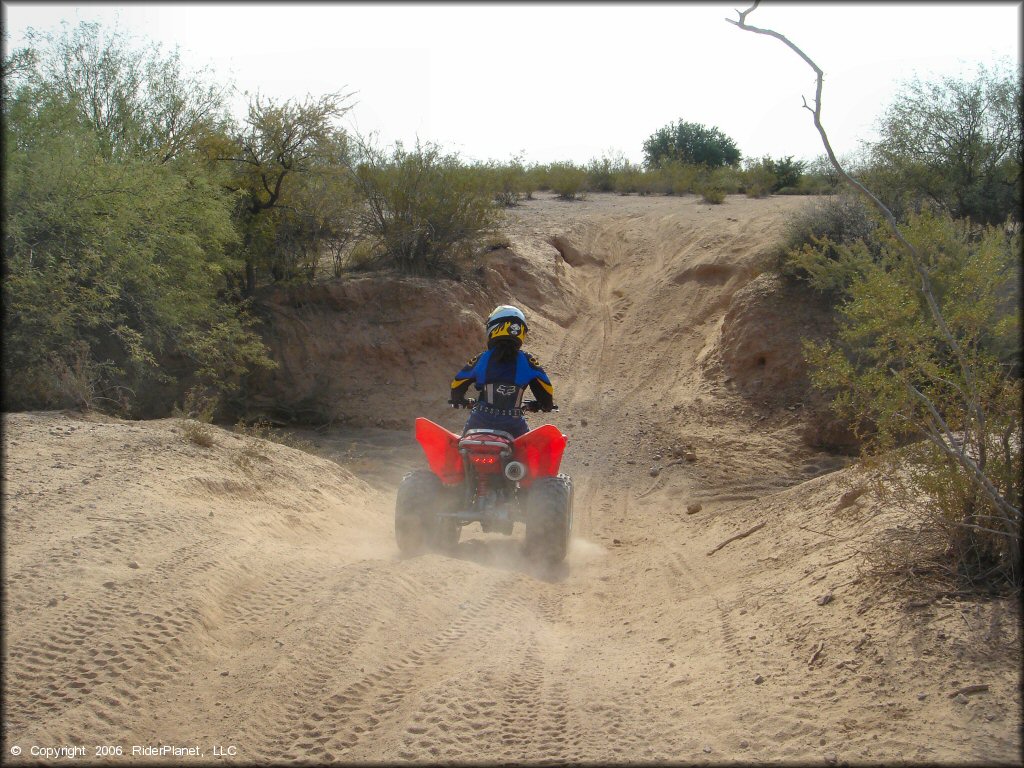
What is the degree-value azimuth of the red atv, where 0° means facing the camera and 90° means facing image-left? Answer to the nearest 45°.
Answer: approximately 180°

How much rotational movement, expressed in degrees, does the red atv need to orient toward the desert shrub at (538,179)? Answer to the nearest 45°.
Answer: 0° — it already faces it

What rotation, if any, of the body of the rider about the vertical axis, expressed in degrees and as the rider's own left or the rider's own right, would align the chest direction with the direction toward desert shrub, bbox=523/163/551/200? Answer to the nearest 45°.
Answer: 0° — they already face it

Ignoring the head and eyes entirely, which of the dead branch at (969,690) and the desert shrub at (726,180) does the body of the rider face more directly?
the desert shrub

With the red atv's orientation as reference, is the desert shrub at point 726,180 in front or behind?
in front

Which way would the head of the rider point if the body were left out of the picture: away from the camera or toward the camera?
away from the camera

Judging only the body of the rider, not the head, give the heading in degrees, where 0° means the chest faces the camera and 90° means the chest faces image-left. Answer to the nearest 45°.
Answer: approximately 180°

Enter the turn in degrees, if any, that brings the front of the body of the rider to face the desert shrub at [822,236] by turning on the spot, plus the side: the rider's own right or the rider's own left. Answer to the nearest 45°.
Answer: approximately 45° to the rider's own right

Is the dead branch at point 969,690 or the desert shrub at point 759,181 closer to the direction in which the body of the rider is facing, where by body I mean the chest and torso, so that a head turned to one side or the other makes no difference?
the desert shrub

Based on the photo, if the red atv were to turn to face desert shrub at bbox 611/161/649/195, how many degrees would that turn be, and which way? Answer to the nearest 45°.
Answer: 0° — it already faces it
